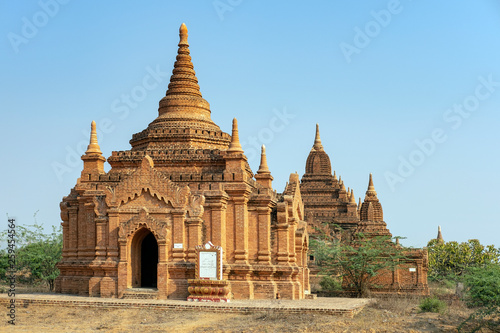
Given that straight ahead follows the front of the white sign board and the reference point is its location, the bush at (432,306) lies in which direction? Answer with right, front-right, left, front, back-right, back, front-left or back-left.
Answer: left

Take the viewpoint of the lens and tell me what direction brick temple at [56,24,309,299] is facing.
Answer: facing the viewer and to the left of the viewer

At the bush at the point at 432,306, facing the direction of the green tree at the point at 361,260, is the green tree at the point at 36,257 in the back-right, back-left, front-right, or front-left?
front-left

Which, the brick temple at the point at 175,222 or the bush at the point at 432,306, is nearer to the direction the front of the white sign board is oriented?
the bush

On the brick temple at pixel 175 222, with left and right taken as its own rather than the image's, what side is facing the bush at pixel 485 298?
left

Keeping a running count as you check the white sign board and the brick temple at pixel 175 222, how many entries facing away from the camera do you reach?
0

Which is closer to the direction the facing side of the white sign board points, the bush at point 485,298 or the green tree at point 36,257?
the bush

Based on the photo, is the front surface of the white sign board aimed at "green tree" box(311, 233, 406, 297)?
no

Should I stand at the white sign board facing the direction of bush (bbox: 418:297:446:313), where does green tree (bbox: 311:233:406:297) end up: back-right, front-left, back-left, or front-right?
front-left

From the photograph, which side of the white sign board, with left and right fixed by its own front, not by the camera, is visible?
front

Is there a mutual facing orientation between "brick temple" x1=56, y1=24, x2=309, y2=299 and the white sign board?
no

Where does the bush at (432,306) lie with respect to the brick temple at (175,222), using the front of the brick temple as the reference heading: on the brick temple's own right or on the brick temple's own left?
on the brick temple's own left

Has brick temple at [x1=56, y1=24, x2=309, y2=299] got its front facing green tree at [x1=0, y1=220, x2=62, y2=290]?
no

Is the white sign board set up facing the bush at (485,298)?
no
